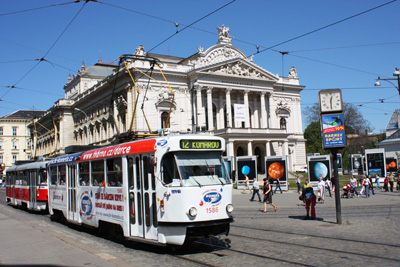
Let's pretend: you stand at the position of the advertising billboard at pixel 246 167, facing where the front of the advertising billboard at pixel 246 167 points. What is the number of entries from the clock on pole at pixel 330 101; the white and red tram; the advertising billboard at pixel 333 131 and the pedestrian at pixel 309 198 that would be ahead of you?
4

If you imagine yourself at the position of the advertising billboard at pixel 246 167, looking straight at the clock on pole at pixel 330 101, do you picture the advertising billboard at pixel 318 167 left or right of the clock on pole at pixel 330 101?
left

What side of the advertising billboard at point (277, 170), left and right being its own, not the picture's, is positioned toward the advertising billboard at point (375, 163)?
left

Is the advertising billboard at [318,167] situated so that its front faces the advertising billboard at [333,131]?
yes

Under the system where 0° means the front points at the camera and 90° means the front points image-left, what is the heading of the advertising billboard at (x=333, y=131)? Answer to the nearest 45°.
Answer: approximately 0°

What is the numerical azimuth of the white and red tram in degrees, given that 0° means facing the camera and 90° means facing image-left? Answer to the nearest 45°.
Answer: approximately 315°
